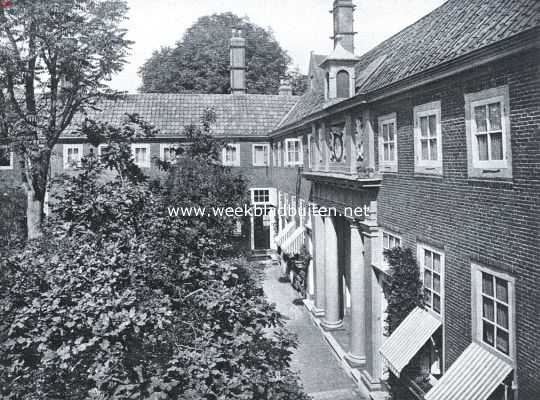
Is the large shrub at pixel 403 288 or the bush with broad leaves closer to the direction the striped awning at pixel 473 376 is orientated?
the bush with broad leaves

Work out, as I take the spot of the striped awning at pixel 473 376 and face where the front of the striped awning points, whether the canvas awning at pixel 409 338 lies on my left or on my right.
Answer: on my right

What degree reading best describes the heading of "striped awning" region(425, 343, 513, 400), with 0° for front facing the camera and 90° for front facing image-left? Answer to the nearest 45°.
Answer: approximately 45°

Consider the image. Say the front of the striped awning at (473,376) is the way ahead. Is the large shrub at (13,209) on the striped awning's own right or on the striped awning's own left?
on the striped awning's own right

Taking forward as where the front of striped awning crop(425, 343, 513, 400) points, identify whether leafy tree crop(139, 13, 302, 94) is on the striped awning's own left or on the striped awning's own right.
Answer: on the striped awning's own right

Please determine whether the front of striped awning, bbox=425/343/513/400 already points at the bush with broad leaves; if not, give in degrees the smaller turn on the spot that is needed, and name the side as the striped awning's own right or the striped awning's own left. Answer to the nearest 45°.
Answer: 0° — it already faces it
